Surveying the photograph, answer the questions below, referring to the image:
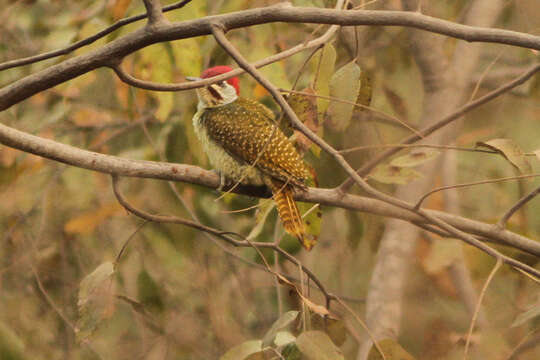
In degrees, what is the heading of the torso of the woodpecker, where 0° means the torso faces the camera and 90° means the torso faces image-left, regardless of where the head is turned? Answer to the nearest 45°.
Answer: approximately 90°

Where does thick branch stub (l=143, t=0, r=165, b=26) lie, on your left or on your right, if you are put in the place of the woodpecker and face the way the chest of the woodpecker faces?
on your left
